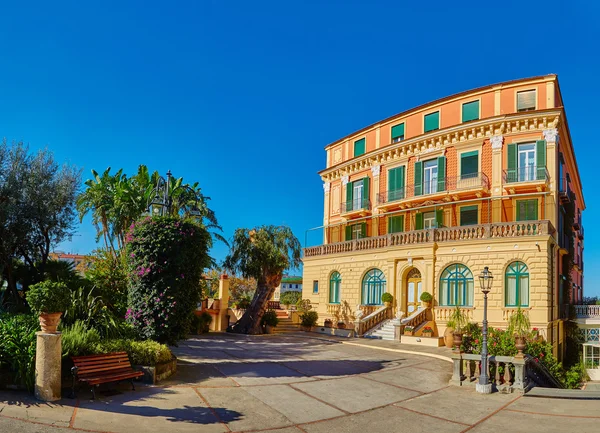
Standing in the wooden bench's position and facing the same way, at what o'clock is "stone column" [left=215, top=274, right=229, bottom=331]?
The stone column is roughly at 8 o'clock from the wooden bench.

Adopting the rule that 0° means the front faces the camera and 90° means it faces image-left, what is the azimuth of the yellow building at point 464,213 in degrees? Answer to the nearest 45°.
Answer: approximately 45°
